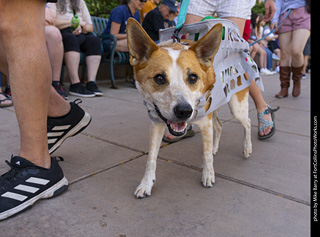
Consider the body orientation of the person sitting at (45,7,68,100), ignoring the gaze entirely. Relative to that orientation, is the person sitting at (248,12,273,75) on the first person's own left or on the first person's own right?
on the first person's own left

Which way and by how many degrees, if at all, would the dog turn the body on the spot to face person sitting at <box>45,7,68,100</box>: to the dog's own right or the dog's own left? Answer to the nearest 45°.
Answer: approximately 90° to the dog's own right

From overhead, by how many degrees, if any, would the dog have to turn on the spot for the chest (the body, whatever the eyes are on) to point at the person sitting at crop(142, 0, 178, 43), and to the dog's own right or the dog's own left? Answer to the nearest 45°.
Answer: approximately 135° to the dog's own right

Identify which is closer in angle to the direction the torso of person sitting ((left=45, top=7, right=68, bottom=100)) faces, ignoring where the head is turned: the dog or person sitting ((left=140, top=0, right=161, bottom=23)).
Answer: the dog

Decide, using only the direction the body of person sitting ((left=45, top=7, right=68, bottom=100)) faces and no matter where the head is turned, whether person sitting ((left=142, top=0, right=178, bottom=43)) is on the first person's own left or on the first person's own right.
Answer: on the first person's own left

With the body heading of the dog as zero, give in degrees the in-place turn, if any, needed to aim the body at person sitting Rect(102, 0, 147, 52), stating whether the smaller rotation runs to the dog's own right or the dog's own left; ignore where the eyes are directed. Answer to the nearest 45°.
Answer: approximately 135° to the dog's own right

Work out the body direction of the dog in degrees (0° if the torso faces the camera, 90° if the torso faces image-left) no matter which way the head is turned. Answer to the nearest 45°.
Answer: approximately 45°

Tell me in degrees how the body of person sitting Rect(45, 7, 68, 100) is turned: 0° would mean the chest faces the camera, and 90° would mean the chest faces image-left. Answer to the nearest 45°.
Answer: approximately 315°
